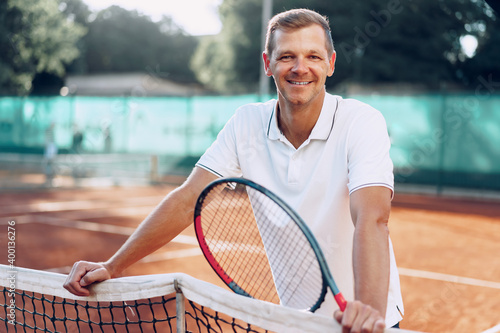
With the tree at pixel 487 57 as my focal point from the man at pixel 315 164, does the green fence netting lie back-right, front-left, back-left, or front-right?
front-left

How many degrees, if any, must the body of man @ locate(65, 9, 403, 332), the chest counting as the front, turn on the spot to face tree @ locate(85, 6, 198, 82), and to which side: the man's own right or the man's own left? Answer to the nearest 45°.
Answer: approximately 135° to the man's own right

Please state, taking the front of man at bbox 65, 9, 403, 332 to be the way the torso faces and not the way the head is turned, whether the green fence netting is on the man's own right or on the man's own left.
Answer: on the man's own right

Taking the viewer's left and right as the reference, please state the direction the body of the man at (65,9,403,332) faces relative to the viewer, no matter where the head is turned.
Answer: facing the viewer and to the left of the viewer

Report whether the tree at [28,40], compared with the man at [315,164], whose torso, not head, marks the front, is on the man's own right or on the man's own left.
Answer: on the man's own right

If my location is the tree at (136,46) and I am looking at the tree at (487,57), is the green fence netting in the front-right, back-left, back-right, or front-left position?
front-right

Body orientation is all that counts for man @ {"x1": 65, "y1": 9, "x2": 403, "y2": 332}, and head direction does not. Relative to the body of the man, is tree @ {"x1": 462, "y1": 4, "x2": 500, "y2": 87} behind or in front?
behind
